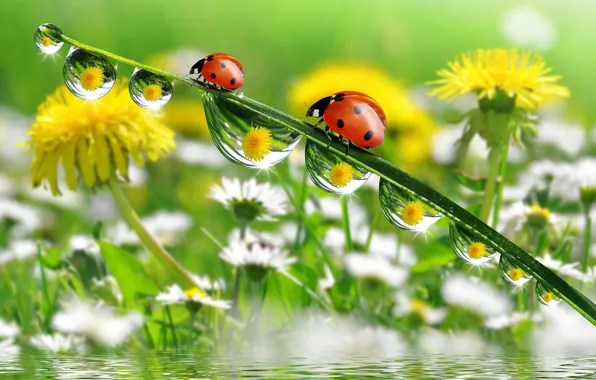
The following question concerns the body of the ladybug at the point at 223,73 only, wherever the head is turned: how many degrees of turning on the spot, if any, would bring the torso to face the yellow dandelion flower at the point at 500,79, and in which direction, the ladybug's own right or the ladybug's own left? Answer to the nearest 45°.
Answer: approximately 135° to the ladybug's own right

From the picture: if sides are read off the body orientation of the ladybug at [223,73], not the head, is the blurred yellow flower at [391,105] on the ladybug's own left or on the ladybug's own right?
on the ladybug's own right

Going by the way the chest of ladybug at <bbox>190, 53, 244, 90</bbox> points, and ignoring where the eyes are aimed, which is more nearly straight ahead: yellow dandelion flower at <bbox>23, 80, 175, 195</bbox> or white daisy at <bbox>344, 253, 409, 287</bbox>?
the yellow dandelion flower

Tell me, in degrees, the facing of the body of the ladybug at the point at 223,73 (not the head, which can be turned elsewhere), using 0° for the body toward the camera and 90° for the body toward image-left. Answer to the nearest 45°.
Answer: approximately 90°
